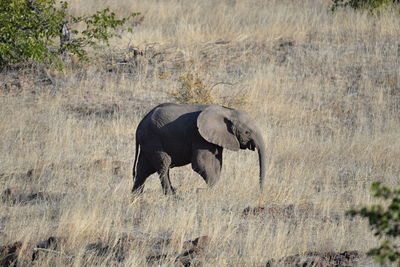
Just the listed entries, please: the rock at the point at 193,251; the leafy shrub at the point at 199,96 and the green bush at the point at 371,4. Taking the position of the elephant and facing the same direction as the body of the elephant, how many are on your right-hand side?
1

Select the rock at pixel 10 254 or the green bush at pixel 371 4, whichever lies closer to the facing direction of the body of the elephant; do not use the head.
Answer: the green bush

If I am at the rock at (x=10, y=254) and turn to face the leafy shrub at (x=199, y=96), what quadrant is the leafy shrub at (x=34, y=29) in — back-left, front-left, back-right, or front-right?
front-left

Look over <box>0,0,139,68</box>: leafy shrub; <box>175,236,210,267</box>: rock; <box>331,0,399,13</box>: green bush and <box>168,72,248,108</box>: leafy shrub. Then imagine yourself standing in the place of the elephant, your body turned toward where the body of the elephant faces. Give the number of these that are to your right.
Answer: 1

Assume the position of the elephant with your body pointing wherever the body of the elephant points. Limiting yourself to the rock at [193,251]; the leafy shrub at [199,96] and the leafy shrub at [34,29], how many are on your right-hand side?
1

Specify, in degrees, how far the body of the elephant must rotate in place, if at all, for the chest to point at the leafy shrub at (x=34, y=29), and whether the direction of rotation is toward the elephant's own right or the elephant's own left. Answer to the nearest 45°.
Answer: approximately 135° to the elephant's own left

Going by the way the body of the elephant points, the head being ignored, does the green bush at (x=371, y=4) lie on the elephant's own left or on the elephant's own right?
on the elephant's own left

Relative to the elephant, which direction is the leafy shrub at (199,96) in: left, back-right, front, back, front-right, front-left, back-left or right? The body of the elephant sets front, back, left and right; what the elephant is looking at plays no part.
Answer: left

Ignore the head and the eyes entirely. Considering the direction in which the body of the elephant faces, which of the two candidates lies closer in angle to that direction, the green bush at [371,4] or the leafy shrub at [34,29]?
the green bush

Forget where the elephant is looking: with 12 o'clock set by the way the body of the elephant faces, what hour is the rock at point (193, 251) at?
The rock is roughly at 3 o'clock from the elephant.

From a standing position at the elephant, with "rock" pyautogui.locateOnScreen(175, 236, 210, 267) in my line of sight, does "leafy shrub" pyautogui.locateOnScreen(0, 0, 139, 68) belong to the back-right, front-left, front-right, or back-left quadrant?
back-right

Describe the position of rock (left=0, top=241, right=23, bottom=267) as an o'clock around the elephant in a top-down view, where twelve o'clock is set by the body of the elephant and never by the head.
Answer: The rock is roughly at 4 o'clock from the elephant.

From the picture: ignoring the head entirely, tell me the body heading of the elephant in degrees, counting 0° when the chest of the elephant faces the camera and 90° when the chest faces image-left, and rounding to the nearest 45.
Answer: approximately 270°

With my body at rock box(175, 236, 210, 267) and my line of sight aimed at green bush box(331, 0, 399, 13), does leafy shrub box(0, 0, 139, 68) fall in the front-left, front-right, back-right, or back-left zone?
front-left

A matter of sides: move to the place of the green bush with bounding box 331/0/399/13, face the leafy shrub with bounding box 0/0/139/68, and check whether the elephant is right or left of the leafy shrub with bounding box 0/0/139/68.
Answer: left
